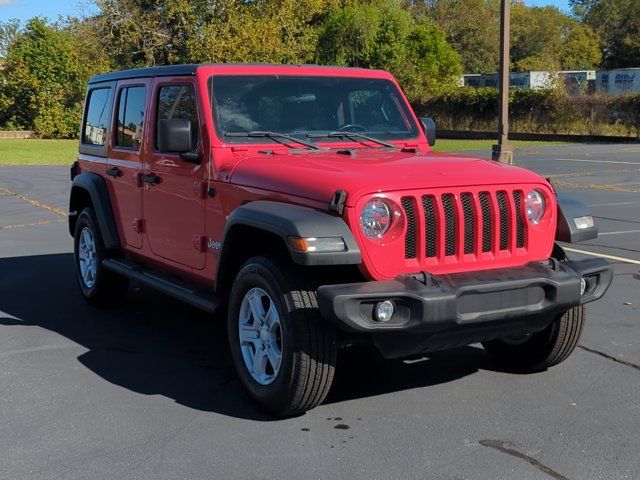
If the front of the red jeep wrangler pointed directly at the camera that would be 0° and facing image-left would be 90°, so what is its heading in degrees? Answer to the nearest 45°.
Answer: approximately 315°

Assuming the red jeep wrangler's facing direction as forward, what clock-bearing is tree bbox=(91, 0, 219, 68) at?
The tree is roughly at 7 o'clock from the red jeep wrangler.

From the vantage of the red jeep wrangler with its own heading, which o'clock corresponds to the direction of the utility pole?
The utility pole is roughly at 8 o'clock from the red jeep wrangler.

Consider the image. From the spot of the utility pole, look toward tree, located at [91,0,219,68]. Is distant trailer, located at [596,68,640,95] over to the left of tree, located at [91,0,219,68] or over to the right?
right

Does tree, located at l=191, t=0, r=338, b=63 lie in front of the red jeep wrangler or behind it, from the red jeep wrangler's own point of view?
behind

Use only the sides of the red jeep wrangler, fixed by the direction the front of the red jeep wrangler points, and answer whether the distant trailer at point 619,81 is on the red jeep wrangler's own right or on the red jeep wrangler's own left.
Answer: on the red jeep wrangler's own left
